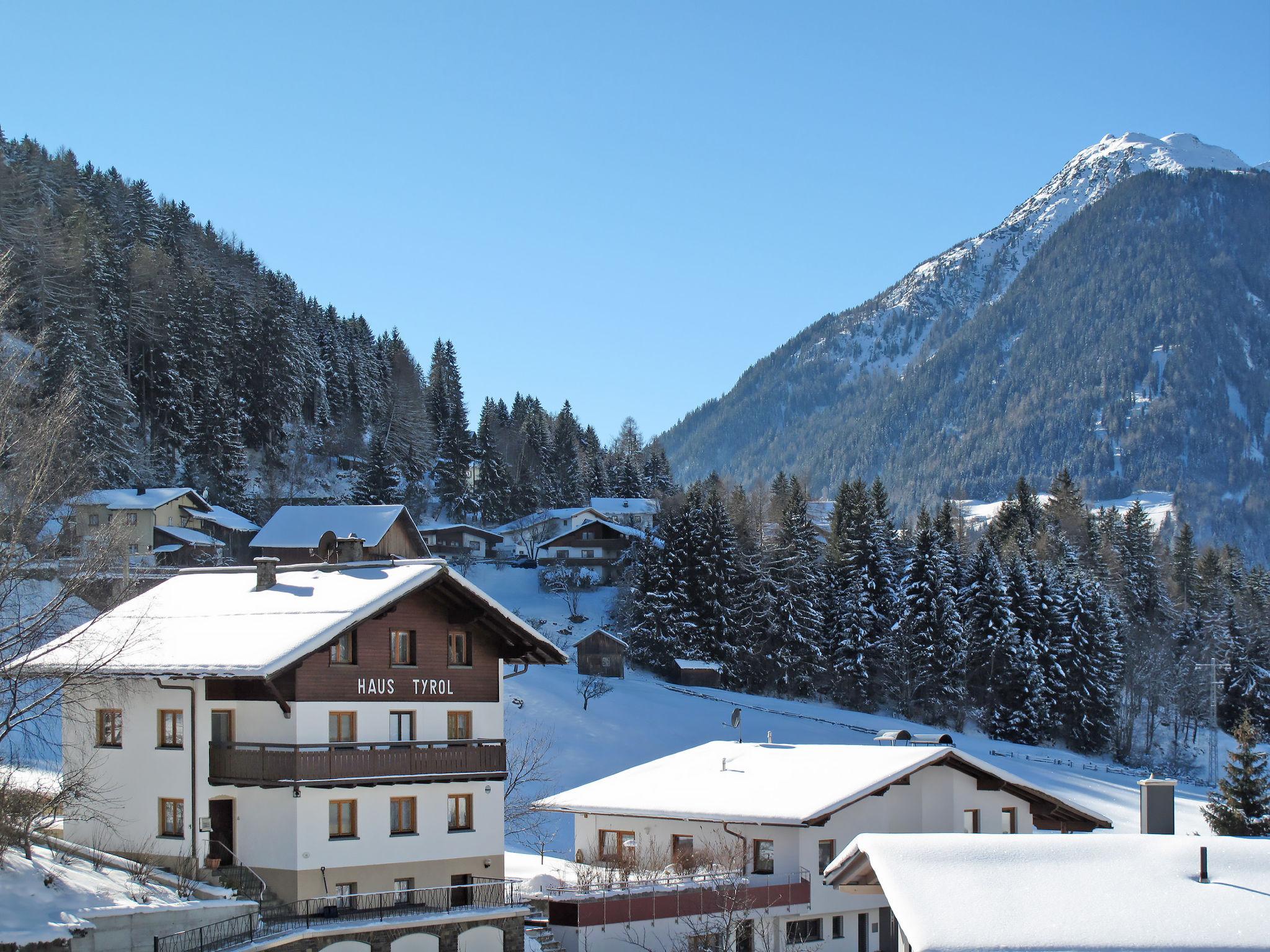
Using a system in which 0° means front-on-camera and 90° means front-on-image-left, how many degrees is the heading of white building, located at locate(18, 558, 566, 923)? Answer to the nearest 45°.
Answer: approximately 315°
